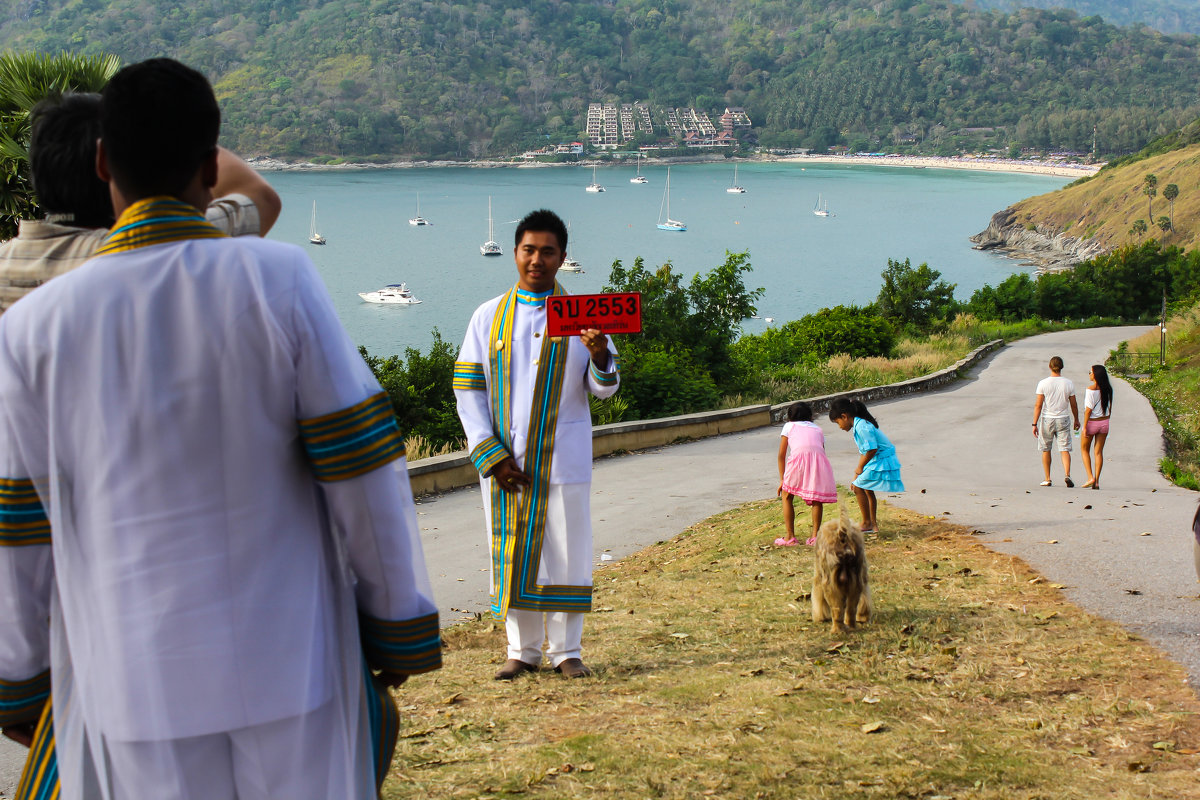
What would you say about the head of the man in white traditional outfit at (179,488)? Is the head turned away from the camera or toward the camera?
away from the camera

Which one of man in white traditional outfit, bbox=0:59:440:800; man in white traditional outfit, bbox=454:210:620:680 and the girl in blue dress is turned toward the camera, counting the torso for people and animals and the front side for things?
man in white traditional outfit, bbox=454:210:620:680

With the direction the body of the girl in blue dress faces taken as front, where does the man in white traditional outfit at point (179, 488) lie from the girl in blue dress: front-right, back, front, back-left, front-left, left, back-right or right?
left

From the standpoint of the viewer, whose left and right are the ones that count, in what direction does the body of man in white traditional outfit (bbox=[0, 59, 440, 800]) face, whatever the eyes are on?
facing away from the viewer

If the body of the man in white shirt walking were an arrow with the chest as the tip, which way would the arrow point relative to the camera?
away from the camera

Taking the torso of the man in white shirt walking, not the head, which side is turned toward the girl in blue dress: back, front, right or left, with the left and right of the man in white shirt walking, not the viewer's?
back

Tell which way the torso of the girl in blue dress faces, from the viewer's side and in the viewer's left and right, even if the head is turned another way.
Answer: facing to the left of the viewer

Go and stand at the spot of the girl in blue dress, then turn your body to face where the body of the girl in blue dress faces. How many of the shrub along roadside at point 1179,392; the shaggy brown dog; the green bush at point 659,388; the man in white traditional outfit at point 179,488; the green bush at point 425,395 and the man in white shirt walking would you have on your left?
2

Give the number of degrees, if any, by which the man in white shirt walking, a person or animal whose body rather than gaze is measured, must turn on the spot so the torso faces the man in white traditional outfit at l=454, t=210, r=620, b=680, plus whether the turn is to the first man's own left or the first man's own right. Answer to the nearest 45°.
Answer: approximately 180°

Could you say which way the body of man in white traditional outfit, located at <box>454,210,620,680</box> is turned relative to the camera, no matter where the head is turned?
toward the camera

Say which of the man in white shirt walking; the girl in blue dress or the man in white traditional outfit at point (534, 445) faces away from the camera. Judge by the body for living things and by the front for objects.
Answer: the man in white shirt walking

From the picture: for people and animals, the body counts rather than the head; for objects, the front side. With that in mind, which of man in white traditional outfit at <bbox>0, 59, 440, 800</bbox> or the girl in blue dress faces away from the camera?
the man in white traditional outfit

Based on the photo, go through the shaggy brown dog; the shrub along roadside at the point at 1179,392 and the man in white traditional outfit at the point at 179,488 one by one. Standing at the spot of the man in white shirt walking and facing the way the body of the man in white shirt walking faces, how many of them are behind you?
2

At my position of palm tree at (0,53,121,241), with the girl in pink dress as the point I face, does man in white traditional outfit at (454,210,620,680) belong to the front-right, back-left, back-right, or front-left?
front-right

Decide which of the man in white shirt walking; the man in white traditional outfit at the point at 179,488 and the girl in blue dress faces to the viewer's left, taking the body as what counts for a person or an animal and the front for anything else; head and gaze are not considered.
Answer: the girl in blue dress

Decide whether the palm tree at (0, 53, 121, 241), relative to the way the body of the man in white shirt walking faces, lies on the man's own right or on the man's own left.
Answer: on the man's own left

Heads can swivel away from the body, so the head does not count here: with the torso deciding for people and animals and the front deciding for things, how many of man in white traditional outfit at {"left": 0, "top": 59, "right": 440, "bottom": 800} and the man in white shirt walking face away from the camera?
2

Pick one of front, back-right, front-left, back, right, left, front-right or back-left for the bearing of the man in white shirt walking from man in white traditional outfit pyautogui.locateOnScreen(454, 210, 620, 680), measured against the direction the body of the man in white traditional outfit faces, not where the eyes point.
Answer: back-left

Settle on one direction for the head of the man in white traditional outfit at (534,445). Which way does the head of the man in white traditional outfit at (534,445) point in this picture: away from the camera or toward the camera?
toward the camera

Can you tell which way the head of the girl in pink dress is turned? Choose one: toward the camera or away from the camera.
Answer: away from the camera
